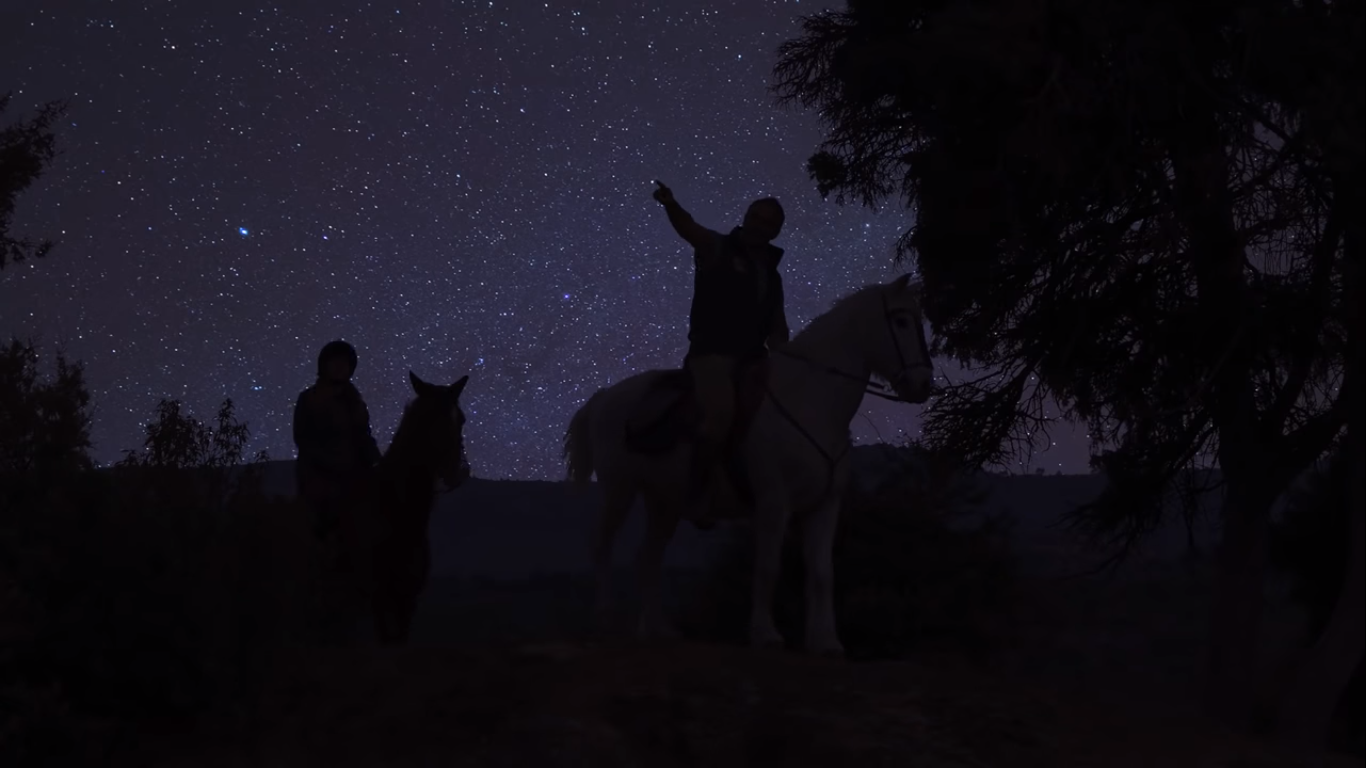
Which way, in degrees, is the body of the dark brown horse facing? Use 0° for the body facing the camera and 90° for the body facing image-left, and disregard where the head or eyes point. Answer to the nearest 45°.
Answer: approximately 315°

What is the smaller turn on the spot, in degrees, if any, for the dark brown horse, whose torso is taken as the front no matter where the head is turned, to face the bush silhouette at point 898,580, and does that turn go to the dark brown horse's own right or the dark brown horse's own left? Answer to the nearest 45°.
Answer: approximately 90° to the dark brown horse's own left

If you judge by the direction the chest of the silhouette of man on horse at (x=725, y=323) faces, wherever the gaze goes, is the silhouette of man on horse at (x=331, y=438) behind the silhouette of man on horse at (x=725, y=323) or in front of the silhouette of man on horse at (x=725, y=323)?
behind

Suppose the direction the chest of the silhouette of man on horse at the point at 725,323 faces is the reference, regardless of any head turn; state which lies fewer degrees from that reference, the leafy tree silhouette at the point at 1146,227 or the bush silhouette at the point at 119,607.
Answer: the leafy tree silhouette
